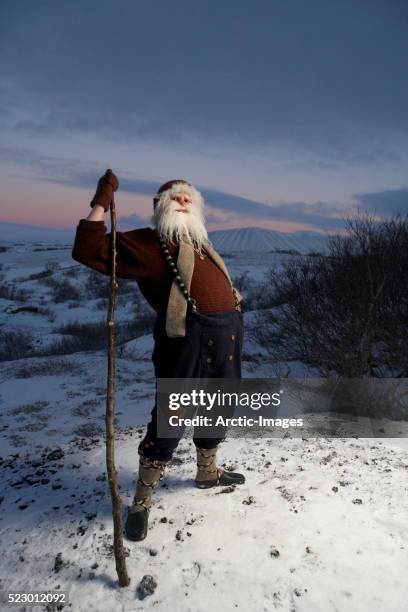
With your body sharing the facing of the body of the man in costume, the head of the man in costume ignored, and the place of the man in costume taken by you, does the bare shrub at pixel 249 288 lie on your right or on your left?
on your left

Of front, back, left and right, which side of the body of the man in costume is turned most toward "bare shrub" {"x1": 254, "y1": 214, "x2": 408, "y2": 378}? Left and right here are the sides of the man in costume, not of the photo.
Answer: left

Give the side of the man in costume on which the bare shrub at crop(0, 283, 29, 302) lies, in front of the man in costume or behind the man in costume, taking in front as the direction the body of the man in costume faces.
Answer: behind

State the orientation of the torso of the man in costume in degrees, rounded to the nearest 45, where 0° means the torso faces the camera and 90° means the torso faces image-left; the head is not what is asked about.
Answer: approximately 315°

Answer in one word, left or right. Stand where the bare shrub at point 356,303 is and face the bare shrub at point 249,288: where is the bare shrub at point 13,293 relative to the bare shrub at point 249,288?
left
